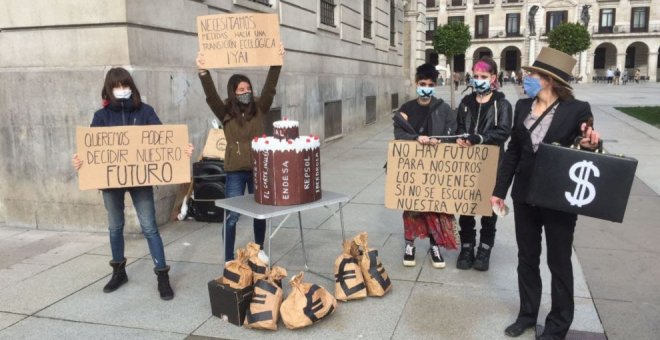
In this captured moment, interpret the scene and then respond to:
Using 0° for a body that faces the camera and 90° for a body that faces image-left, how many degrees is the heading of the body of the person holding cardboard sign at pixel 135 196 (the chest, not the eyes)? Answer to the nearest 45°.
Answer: approximately 0°

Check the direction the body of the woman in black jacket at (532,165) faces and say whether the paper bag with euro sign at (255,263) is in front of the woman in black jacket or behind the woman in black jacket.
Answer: in front

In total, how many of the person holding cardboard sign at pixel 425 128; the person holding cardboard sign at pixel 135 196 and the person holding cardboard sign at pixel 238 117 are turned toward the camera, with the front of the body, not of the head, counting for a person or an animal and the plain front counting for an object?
3

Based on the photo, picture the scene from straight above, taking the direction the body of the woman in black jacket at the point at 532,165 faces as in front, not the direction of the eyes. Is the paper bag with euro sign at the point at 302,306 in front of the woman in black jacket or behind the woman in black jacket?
in front

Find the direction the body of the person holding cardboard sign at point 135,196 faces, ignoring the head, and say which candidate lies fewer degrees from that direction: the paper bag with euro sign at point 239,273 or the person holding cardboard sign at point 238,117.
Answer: the paper bag with euro sign

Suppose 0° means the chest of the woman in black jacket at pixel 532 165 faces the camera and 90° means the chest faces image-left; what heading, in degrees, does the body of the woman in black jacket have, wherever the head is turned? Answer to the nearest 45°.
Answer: approximately 45°

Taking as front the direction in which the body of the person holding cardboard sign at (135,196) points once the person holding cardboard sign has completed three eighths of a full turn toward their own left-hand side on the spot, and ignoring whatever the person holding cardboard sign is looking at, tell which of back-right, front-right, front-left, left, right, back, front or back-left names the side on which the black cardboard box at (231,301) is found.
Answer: right

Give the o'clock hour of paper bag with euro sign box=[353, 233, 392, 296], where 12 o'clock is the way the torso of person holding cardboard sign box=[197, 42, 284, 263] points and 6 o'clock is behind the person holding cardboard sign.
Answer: The paper bag with euro sign is roughly at 10 o'clock from the person holding cardboard sign.

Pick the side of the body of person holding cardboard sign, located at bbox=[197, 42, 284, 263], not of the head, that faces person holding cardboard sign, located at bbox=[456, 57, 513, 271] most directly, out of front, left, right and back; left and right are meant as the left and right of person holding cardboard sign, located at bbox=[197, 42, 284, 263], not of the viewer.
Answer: left

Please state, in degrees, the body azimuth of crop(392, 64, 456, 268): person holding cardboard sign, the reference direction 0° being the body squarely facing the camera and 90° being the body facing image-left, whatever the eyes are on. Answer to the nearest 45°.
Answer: approximately 0°

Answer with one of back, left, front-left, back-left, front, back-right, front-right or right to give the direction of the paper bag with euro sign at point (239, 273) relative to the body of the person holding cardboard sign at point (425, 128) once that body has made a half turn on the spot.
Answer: back-left

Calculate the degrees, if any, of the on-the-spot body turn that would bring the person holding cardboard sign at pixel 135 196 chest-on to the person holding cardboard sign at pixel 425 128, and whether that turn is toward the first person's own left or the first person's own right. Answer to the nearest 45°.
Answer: approximately 90° to the first person's own left
